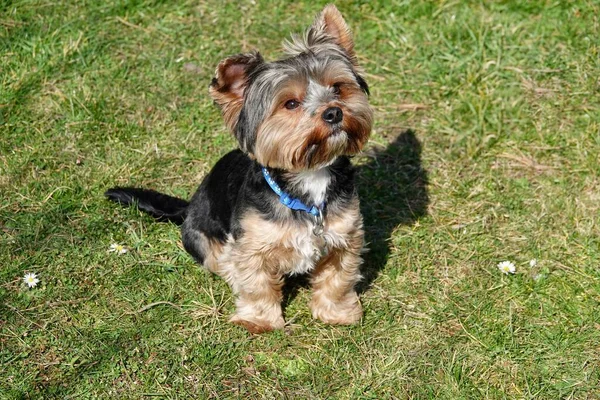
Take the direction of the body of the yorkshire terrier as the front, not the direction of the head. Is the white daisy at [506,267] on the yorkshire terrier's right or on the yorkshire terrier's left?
on the yorkshire terrier's left

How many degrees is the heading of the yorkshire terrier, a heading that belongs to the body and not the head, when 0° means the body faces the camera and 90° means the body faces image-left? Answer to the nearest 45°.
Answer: approximately 315°

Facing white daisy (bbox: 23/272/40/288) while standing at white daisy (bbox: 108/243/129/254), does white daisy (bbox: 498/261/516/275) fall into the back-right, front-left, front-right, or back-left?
back-left

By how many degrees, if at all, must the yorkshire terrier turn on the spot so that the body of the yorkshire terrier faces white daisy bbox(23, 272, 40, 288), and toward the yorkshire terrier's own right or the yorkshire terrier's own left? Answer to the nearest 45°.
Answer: approximately 135° to the yorkshire terrier's own right
